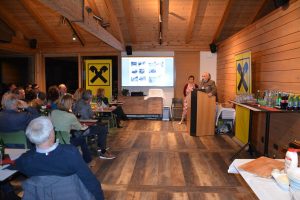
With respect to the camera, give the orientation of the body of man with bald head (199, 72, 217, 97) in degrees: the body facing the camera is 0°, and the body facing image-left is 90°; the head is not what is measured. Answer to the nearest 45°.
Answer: approximately 45°

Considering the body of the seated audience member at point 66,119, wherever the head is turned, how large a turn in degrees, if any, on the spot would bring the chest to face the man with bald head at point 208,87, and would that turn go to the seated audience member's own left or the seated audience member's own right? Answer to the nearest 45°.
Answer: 0° — they already face them

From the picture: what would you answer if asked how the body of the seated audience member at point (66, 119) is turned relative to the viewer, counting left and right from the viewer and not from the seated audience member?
facing away from the viewer and to the right of the viewer

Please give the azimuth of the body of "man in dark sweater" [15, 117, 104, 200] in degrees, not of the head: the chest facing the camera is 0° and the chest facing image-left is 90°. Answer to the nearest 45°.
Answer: approximately 180°

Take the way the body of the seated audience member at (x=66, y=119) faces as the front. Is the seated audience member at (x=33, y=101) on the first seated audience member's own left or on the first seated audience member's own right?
on the first seated audience member's own left

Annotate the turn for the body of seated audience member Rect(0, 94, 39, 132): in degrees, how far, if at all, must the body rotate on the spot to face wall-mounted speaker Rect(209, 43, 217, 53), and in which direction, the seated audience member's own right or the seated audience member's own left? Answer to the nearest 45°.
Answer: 0° — they already face it

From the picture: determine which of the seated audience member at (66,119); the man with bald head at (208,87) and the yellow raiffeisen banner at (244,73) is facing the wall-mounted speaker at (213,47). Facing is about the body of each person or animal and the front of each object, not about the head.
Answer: the seated audience member

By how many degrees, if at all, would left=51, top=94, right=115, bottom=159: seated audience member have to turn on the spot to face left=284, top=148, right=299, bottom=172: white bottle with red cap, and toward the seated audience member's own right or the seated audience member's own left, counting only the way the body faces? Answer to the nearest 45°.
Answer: approximately 90° to the seated audience member's own right

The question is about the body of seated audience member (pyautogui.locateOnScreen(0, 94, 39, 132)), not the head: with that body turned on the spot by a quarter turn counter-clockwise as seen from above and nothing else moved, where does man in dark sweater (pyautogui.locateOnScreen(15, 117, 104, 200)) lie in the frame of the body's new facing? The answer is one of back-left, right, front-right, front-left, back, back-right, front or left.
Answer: back-left

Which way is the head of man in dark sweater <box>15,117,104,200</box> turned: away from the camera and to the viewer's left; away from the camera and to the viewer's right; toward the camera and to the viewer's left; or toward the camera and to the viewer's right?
away from the camera and to the viewer's right

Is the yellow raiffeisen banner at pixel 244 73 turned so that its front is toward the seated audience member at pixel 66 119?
yes

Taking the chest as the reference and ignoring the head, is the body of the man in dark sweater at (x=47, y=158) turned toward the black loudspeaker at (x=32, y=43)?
yes
